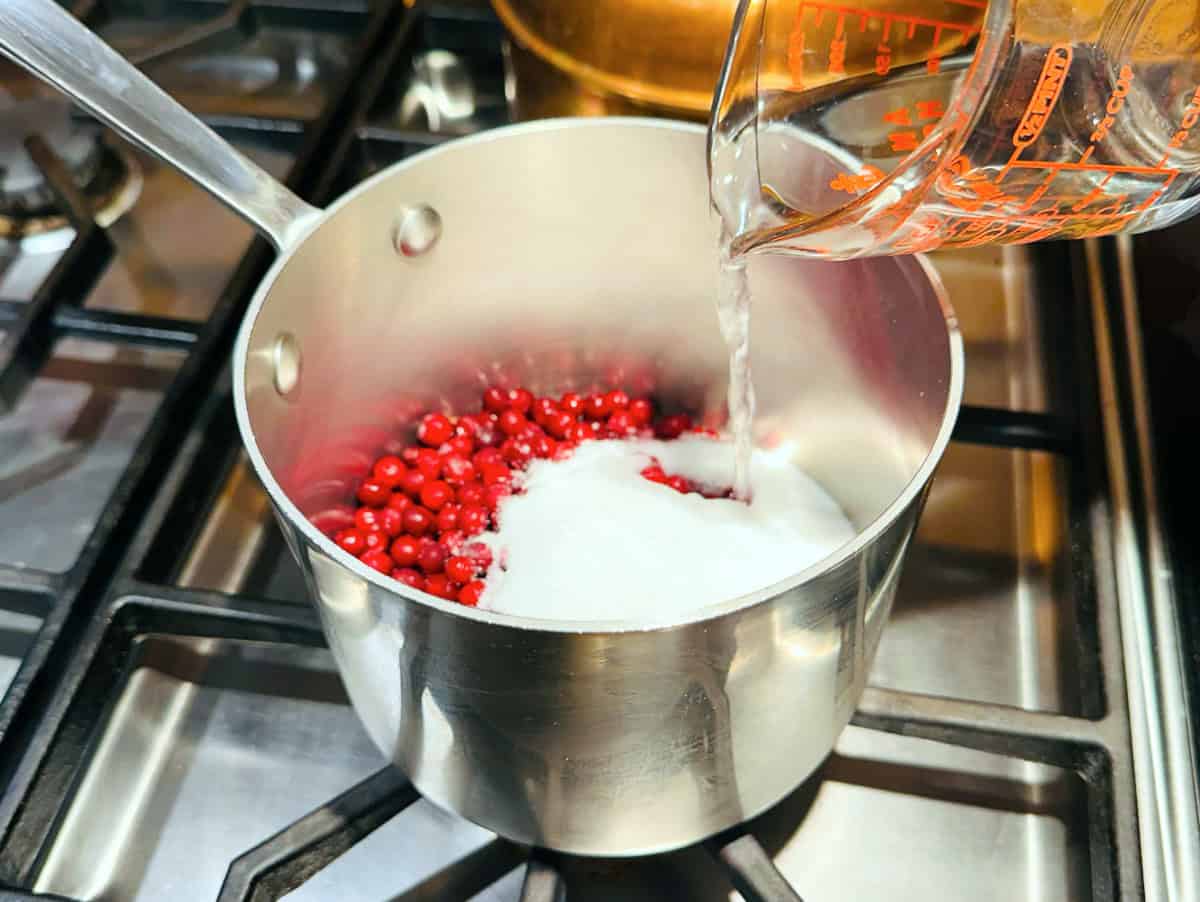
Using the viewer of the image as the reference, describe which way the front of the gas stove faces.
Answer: facing the viewer
